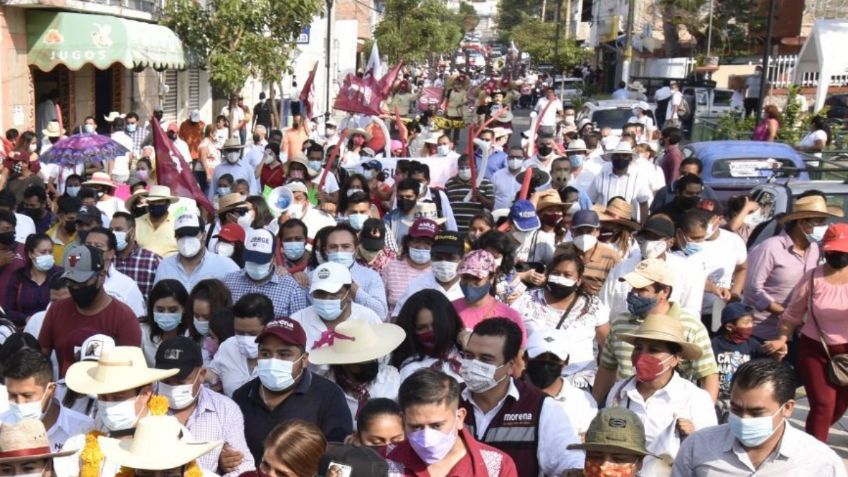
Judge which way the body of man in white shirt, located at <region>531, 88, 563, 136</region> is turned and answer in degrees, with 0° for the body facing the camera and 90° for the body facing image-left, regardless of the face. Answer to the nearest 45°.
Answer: approximately 0°

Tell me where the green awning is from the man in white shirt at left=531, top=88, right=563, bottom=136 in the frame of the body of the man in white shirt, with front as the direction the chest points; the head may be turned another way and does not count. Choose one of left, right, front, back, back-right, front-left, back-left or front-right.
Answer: right

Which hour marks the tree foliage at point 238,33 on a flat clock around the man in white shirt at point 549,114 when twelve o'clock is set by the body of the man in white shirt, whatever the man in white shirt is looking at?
The tree foliage is roughly at 4 o'clock from the man in white shirt.

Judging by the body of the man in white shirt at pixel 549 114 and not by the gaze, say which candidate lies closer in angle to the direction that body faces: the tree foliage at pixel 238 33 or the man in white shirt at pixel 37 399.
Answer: the man in white shirt

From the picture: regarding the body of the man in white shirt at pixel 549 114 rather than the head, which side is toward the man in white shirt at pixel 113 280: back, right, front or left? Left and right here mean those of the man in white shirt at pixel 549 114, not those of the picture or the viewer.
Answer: front

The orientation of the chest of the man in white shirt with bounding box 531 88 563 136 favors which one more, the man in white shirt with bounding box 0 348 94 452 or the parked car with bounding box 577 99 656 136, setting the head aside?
the man in white shirt

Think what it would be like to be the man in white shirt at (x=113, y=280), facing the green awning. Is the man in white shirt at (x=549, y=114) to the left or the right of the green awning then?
right

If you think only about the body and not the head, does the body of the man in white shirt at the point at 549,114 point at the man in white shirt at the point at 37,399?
yes
